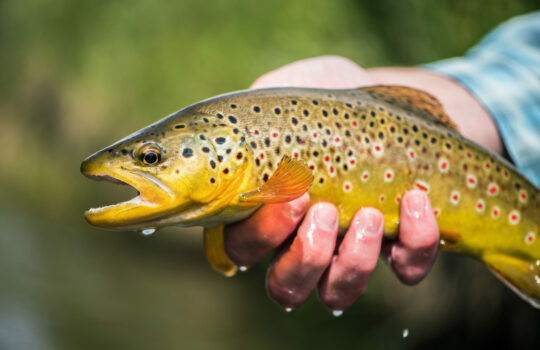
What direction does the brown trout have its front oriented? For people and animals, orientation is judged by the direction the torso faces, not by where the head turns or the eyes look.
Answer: to the viewer's left
